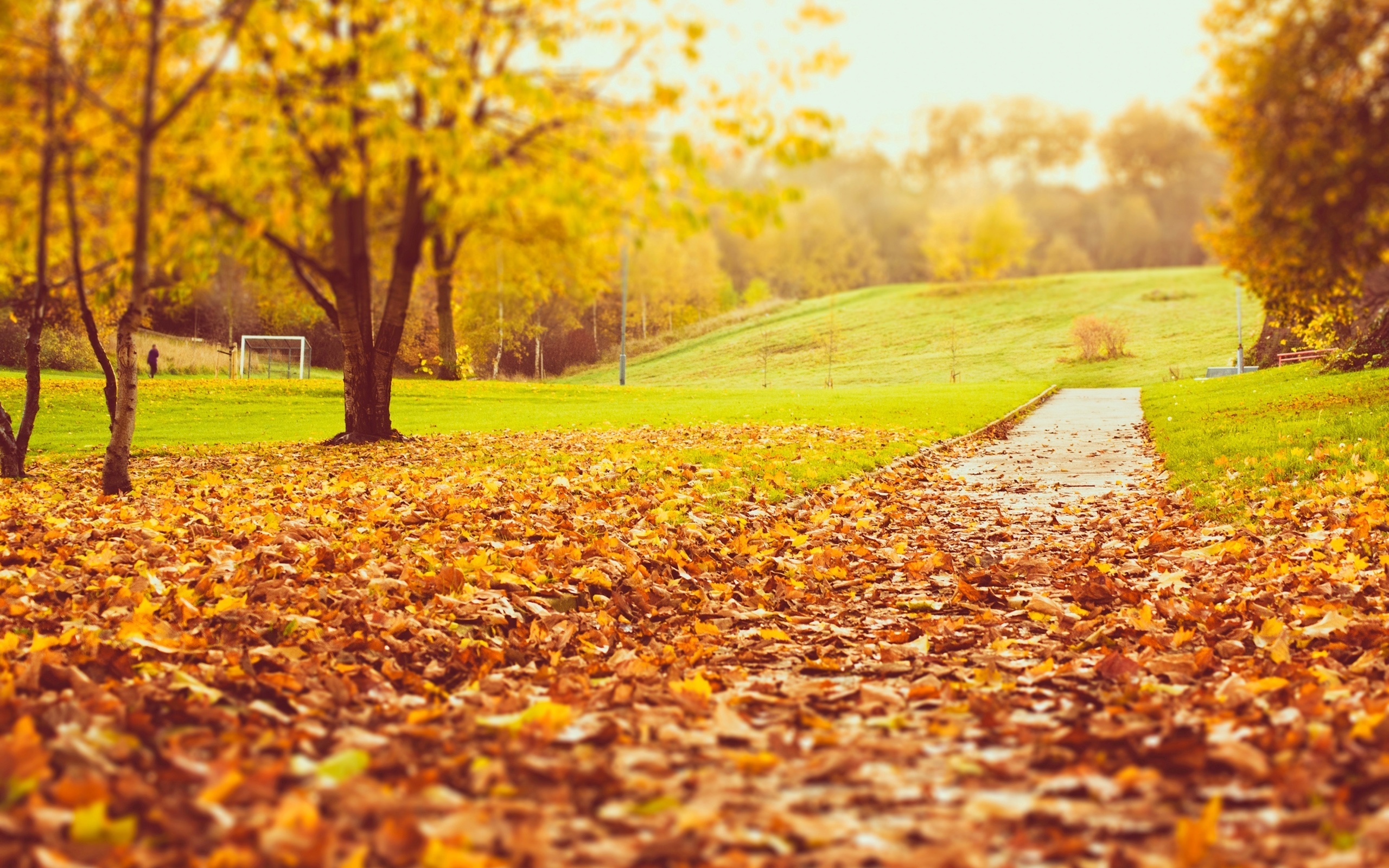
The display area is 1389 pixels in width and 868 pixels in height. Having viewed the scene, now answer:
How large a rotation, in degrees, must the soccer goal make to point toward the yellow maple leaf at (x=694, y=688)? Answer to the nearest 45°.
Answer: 0° — it already faces it

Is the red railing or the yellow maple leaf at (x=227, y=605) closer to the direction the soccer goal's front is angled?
the yellow maple leaf

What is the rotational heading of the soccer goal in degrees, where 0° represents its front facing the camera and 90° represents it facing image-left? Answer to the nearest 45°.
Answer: approximately 0°

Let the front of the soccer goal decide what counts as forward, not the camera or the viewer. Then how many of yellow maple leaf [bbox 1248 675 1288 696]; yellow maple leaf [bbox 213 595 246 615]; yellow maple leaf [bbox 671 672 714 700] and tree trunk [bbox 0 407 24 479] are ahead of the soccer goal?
4

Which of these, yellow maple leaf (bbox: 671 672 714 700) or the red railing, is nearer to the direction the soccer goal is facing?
the yellow maple leaf

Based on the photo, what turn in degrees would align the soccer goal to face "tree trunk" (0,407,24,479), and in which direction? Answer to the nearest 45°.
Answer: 0° — it already faces it

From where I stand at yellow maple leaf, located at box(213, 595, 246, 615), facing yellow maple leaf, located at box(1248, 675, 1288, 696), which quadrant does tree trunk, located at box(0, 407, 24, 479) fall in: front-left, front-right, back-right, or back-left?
back-left

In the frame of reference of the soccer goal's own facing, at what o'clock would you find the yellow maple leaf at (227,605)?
The yellow maple leaf is roughly at 12 o'clock from the soccer goal.

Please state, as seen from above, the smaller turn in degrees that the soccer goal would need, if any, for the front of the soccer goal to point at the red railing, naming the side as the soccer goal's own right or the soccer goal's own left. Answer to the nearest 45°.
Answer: approximately 45° to the soccer goal's own left

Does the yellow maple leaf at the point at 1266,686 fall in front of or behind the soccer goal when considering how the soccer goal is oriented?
in front

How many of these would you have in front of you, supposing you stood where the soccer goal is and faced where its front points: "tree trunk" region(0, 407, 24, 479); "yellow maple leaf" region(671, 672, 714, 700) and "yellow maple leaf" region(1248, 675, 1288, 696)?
3
